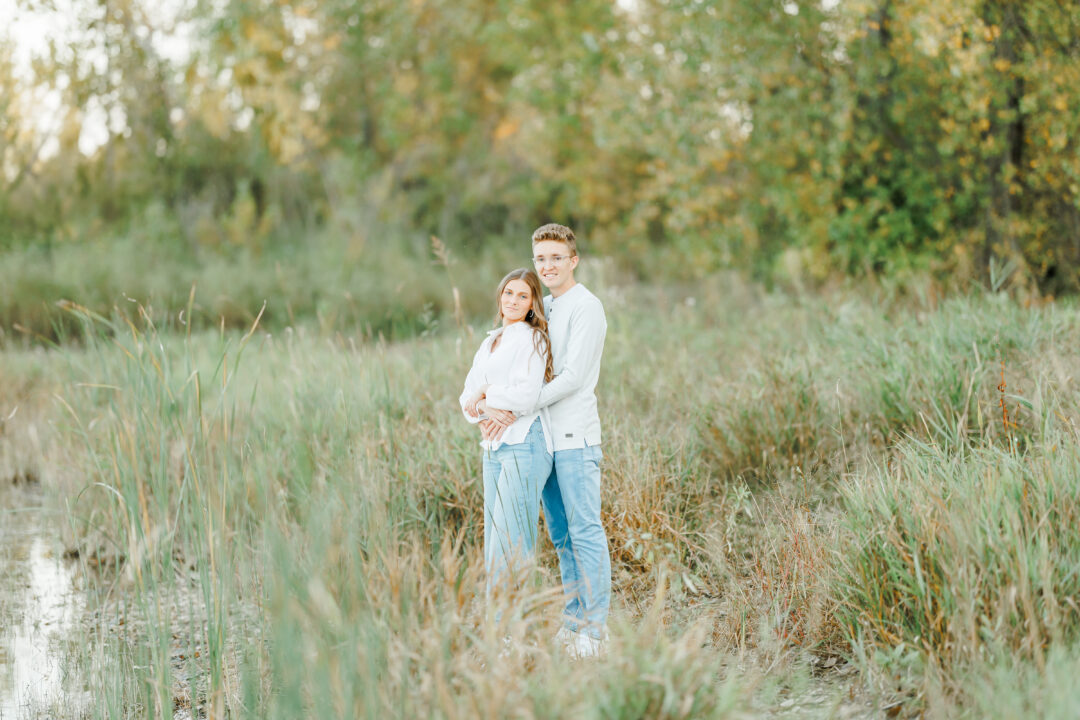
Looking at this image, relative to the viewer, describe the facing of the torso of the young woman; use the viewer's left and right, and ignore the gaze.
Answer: facing the viewer and to the left of the viewer

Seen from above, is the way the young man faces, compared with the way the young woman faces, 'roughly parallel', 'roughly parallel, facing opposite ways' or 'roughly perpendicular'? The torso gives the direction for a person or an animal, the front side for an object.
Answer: roughly parallel

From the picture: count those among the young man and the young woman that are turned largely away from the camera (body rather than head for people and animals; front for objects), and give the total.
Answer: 0
